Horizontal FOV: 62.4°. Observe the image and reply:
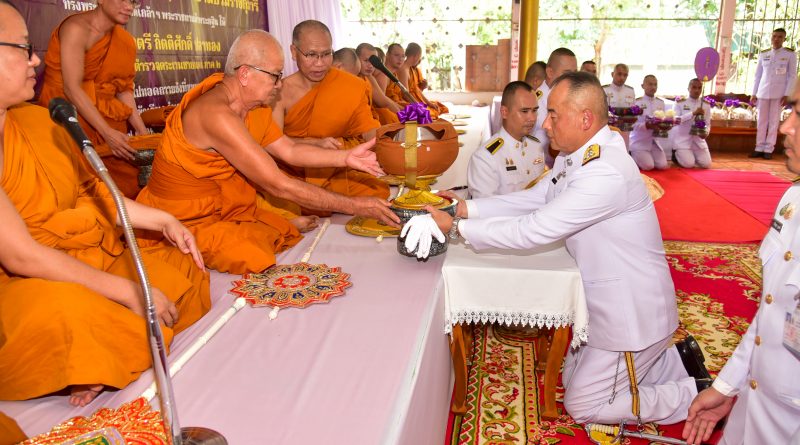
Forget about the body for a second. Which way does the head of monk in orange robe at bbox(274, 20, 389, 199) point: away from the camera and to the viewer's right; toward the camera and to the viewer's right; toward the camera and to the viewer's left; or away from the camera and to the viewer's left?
toward the camera and to the viewer's right

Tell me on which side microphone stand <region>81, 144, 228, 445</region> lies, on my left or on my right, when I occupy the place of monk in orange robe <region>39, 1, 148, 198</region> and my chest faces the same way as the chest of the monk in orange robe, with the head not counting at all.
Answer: on my right

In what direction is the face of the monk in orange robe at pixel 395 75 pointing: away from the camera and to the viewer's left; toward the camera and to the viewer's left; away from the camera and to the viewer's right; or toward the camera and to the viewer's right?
toward the camera and to the viewer's right

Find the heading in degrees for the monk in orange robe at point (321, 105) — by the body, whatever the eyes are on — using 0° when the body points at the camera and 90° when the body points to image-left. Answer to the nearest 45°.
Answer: approximately 315°

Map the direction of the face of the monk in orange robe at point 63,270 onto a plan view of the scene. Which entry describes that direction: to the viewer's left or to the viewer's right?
to the viewer's right

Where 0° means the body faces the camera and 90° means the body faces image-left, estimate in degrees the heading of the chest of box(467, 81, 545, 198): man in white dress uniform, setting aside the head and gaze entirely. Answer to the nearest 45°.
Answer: approximately 315°

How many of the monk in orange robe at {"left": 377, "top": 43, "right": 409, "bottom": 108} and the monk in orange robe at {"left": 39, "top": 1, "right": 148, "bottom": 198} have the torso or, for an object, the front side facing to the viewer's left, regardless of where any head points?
0

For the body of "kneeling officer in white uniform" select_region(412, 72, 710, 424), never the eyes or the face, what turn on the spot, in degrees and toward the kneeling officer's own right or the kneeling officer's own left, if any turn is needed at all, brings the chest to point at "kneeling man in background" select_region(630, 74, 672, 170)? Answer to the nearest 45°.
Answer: approximately 90° to the kneeling officer's own right

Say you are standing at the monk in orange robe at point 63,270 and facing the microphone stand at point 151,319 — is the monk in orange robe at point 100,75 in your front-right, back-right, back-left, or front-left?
back-left

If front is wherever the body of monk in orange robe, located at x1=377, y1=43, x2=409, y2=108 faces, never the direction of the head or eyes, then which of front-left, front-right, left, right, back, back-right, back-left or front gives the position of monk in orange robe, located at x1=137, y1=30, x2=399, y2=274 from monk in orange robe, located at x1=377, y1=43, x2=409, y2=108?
front-right

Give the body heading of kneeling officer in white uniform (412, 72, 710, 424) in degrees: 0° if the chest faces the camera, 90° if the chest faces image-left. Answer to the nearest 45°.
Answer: approximately 90°

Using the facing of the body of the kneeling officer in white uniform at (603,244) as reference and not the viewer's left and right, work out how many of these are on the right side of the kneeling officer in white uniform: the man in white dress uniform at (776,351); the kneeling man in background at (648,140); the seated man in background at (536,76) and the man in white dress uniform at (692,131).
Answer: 3

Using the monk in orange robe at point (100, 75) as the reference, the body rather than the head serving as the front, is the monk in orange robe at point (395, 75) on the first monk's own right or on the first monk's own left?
on the first monk's own left

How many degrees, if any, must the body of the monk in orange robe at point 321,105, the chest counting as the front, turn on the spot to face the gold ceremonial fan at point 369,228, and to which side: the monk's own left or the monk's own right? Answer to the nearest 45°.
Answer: approximately 45° to the monk's own right

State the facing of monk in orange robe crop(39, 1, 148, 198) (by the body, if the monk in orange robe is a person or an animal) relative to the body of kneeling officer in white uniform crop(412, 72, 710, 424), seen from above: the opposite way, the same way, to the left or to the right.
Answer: the opposite way

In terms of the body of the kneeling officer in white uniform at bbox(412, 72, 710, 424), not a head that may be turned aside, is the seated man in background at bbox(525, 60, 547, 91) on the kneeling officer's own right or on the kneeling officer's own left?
on the kneeling officer's own right
